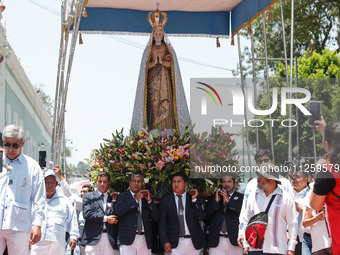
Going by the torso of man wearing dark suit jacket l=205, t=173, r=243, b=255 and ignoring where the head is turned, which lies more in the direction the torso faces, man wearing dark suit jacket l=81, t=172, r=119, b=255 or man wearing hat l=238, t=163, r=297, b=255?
the man wearing hat

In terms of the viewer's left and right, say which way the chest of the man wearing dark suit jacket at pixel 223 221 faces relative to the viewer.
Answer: facing the viewer

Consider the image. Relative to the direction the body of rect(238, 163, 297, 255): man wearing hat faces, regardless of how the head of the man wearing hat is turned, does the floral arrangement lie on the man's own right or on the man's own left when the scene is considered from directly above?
on the man's own right

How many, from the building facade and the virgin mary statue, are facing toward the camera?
1

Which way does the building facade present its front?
to the viewer's right

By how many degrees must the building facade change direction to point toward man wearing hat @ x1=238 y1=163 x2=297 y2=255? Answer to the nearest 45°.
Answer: approximately 90° to its right

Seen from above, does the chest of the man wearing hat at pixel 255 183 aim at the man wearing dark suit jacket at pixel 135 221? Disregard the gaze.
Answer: no

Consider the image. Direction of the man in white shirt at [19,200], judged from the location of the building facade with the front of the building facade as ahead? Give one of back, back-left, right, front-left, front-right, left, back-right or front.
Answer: right

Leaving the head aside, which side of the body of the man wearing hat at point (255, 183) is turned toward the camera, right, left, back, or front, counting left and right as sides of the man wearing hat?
front

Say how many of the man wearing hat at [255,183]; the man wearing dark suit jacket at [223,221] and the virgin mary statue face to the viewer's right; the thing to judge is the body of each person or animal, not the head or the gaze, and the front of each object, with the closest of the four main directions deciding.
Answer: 0

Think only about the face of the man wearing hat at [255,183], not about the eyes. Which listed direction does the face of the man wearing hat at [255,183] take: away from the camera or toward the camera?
toward the camera
